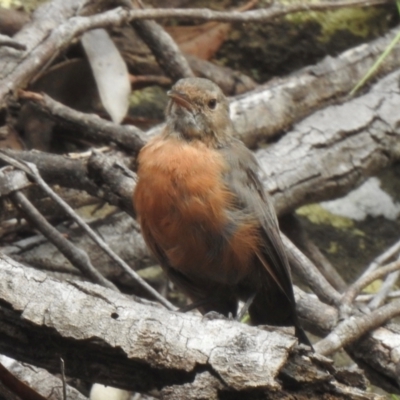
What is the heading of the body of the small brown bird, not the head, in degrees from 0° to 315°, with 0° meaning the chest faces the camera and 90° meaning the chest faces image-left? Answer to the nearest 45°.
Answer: approximately 45°

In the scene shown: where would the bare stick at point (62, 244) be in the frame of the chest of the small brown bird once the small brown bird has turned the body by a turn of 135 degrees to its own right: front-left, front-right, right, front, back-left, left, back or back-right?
left

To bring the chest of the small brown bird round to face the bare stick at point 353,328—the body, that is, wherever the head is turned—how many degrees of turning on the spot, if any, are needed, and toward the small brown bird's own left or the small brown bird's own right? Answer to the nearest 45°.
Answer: approximately 135° to the small brown bird's own left

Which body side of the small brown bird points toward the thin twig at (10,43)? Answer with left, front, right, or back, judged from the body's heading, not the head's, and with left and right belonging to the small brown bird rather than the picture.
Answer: right

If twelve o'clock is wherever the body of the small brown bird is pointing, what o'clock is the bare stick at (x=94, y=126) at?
The bare stick is roughly at 3 o'clock from the small brown bird.

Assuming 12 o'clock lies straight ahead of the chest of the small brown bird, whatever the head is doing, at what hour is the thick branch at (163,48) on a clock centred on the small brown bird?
The thick branch is roughly at 4 o'clock from the small brown bird.

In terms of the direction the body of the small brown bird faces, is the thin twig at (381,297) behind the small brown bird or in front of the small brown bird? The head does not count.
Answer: behind
